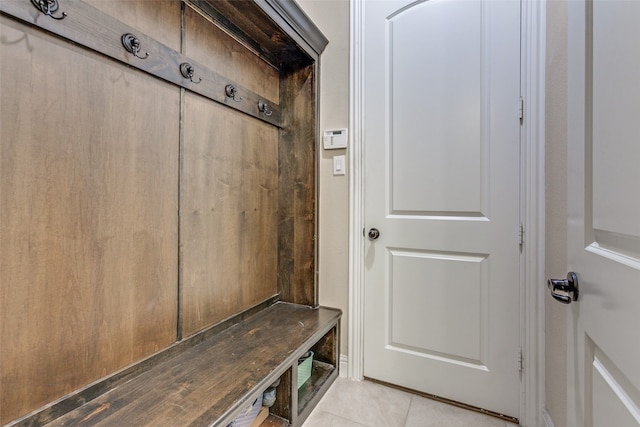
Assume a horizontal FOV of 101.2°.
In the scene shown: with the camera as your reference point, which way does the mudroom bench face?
facing the viewer and to the right of the viewer

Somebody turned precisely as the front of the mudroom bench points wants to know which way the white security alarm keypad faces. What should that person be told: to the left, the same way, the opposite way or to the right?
to the right

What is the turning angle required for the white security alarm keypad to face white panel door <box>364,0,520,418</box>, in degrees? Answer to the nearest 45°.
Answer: approximately 90° to its left

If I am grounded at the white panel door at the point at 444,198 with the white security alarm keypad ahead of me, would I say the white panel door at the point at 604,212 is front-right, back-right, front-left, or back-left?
back-left

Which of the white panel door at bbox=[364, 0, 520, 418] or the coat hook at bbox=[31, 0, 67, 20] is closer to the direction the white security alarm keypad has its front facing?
the coat hook

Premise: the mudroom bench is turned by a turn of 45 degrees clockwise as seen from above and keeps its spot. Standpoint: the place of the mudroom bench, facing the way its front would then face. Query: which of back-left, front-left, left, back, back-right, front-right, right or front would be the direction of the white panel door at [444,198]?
left

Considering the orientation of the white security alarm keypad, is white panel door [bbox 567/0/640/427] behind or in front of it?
in front

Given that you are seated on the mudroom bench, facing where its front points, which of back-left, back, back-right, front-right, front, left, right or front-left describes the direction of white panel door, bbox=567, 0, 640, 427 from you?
front

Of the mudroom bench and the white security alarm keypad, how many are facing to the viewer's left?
0

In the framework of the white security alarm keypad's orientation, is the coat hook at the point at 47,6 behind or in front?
in front

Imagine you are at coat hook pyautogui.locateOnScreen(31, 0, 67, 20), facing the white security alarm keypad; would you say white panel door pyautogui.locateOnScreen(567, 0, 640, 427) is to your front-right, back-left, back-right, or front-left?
front-right

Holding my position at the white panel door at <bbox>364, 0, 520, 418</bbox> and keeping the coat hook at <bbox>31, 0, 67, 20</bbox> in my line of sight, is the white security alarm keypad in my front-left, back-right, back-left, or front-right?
front-right

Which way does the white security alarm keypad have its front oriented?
toward the camera
